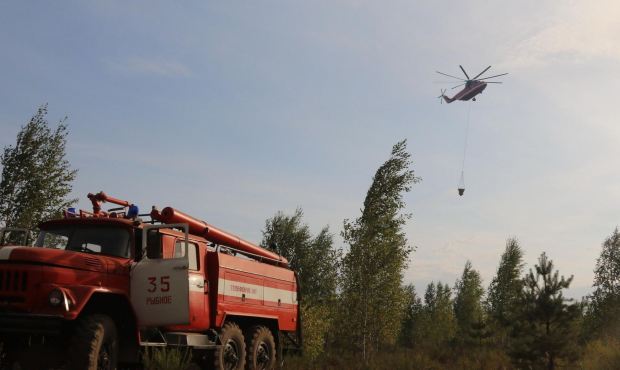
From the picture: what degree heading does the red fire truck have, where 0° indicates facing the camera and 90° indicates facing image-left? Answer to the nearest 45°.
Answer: approximately 45°

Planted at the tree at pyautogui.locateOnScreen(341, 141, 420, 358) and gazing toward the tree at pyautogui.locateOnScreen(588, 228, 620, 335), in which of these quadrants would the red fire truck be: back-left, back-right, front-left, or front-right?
back-right

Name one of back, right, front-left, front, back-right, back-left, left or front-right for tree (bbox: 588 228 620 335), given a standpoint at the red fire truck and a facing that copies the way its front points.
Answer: back

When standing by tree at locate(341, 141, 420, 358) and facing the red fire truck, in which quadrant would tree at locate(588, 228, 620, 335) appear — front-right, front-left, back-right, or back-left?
back-left

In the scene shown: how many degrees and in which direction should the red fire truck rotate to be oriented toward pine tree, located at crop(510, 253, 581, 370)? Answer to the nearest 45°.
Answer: approximately 180°

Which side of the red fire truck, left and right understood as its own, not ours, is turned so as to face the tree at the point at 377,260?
back
